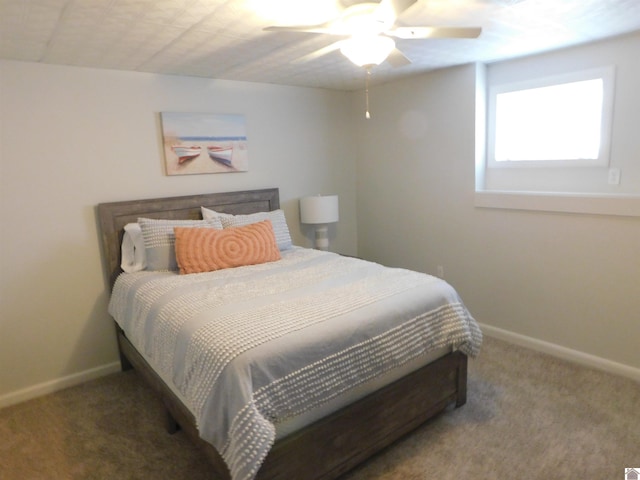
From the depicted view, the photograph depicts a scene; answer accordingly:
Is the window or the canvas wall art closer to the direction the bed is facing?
the window

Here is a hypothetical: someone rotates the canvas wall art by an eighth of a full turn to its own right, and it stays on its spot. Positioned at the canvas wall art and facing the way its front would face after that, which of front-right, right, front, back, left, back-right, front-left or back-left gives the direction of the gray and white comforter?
front

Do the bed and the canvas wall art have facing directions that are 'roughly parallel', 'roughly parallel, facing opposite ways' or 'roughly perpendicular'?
roughly parallel

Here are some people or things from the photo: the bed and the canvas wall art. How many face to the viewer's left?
0

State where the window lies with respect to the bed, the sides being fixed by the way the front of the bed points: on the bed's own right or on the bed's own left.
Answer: on the bed's own left

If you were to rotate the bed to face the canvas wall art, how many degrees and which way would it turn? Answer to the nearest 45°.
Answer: approximately 180°

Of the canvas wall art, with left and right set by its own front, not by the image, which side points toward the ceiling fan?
front

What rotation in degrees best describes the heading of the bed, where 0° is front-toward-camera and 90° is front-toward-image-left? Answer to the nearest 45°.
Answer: approximately 315°
